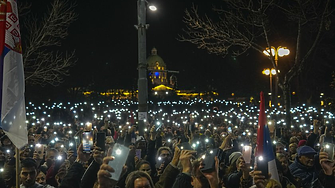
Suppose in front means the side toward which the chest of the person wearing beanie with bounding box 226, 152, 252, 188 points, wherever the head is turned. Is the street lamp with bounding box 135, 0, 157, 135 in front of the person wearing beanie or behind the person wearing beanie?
behind

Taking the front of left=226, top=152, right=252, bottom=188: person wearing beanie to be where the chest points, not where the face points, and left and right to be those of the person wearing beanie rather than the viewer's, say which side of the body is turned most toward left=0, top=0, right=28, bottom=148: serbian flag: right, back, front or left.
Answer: right

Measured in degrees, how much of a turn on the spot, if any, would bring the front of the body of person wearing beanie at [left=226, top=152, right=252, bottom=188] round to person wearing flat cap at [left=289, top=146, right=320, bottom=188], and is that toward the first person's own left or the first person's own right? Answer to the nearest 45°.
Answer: approximately 90° to the first person's own left

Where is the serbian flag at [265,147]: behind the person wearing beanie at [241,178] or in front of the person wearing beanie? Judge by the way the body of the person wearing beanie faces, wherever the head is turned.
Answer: in front
